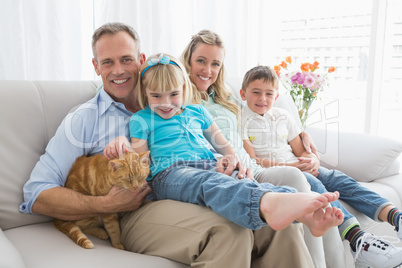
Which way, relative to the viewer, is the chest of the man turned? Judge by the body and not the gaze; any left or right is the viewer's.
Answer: facing the viewer and to the right of the viewer

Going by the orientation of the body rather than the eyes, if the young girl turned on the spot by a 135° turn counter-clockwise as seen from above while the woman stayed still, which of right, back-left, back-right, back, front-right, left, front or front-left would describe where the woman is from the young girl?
front

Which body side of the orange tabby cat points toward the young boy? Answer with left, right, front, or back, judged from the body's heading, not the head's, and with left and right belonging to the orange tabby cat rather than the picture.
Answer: left

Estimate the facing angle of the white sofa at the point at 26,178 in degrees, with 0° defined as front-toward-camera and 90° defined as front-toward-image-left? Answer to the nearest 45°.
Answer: approximately 315°
